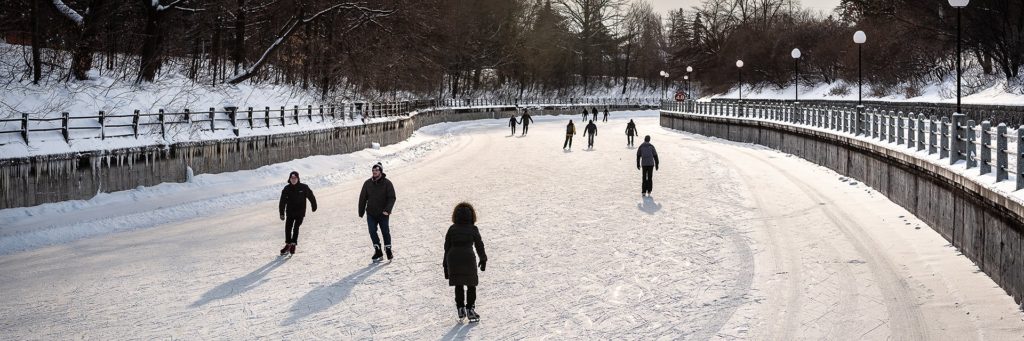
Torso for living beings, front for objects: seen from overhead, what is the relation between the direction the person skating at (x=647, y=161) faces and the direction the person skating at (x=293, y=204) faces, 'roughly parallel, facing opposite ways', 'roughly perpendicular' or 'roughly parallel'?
roughly parallel, facing opposite ways

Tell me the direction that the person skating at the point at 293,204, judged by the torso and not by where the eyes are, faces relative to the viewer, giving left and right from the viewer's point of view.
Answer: facing the viewer

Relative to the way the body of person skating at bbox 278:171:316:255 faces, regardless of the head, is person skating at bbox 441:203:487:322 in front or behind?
in front

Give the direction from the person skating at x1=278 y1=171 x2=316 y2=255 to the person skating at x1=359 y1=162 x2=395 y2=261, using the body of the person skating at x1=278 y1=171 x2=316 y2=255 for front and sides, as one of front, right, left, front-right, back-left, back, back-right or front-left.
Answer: front-left

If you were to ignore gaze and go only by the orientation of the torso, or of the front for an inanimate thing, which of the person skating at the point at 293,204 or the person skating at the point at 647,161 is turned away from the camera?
the person skating at the point at 647,161

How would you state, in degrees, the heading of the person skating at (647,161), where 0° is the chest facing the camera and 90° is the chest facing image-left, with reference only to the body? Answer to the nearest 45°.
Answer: approximately 180°

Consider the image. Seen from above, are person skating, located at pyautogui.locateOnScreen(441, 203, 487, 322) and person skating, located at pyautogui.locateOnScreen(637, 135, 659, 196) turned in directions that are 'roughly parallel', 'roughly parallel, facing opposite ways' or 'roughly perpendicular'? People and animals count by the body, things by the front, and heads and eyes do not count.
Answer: roughly parallel

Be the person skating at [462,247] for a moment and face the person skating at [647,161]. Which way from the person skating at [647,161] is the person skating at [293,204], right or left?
left

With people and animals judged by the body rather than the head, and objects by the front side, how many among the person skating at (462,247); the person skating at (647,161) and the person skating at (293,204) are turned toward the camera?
1

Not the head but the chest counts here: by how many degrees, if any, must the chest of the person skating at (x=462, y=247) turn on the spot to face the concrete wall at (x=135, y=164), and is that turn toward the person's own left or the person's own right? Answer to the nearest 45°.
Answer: approximately 45° to the person's own left

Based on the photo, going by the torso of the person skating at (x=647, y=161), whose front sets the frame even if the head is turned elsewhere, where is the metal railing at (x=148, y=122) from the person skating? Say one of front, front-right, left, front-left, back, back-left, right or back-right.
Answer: left

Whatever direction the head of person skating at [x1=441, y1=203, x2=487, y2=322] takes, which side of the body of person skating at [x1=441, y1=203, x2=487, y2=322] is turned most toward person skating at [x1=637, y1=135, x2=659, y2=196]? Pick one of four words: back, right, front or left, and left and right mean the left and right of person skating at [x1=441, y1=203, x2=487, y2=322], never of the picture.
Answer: front

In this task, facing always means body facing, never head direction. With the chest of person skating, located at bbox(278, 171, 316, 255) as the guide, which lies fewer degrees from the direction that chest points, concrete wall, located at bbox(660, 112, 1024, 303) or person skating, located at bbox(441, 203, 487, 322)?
the person skating

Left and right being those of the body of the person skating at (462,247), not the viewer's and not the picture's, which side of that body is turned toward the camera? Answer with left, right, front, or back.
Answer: back

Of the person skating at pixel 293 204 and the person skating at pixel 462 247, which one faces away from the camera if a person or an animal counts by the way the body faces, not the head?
the person skating at pixel 462 247

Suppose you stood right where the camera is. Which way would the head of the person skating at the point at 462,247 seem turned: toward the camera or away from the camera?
away from the camera
